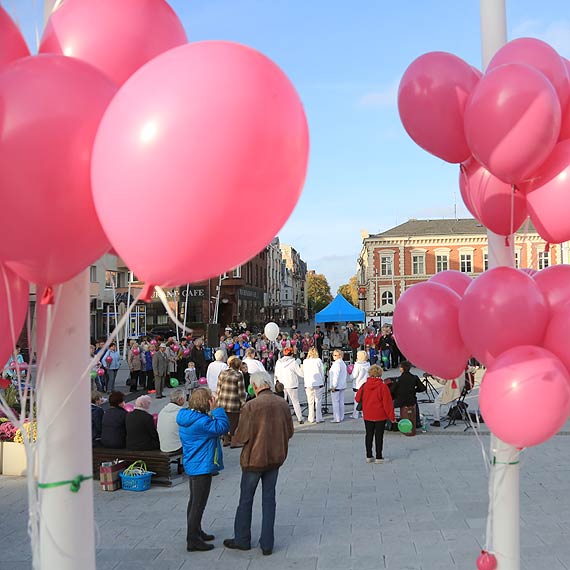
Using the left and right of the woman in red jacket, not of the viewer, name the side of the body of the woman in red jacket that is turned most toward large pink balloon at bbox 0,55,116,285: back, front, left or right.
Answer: back

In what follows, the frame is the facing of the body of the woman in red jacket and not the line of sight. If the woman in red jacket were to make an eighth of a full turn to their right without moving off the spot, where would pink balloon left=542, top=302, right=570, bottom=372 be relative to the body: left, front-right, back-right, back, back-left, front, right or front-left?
back-right

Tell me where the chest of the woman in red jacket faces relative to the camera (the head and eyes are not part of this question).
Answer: away from the camera

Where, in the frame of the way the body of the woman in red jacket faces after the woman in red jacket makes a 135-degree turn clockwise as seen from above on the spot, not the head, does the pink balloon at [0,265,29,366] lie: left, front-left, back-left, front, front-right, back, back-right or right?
front-right

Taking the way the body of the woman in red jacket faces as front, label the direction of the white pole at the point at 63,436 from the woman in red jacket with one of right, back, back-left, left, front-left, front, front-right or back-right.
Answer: back

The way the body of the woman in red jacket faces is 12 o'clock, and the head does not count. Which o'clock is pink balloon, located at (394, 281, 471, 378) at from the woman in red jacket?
The pink balloon is roughly at 6 o'clock from the woman in red jacket.
